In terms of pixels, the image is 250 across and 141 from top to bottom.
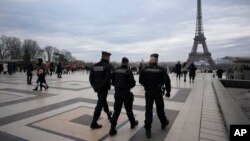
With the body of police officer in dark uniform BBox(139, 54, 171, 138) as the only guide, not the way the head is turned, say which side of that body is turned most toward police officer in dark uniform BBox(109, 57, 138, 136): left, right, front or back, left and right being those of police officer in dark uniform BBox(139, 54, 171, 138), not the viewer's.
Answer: left

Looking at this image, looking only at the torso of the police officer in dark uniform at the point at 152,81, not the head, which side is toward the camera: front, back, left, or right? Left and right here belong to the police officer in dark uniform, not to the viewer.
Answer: back

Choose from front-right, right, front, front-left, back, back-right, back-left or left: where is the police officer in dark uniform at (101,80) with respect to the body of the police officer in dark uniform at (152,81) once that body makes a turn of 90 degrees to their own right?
back

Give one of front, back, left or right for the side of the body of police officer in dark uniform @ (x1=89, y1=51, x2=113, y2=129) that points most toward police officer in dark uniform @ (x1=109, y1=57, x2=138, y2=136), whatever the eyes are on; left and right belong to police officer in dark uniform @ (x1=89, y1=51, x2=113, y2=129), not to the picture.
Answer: right

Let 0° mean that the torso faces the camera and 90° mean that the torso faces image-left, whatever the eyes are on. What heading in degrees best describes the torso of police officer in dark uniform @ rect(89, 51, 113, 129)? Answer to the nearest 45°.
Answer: approximately 225°
